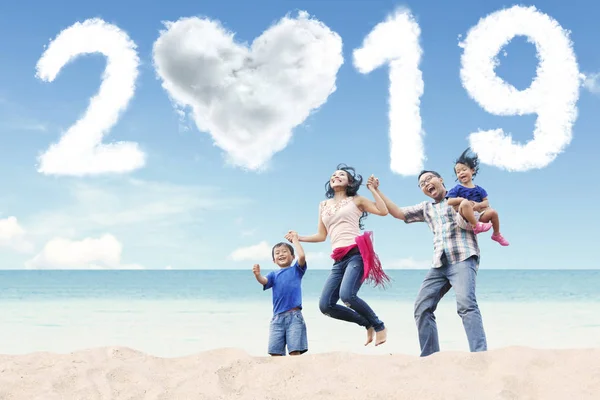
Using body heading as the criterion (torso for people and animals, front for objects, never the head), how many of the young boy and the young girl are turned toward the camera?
2

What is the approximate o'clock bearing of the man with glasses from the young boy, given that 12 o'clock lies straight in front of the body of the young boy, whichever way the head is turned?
The man with glasses is roughly at 10 o'clock from the young boy.

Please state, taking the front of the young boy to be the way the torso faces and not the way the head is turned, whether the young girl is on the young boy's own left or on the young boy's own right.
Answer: on the young boy's own left

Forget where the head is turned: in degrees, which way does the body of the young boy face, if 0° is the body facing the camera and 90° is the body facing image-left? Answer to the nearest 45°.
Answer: approximately 0°
